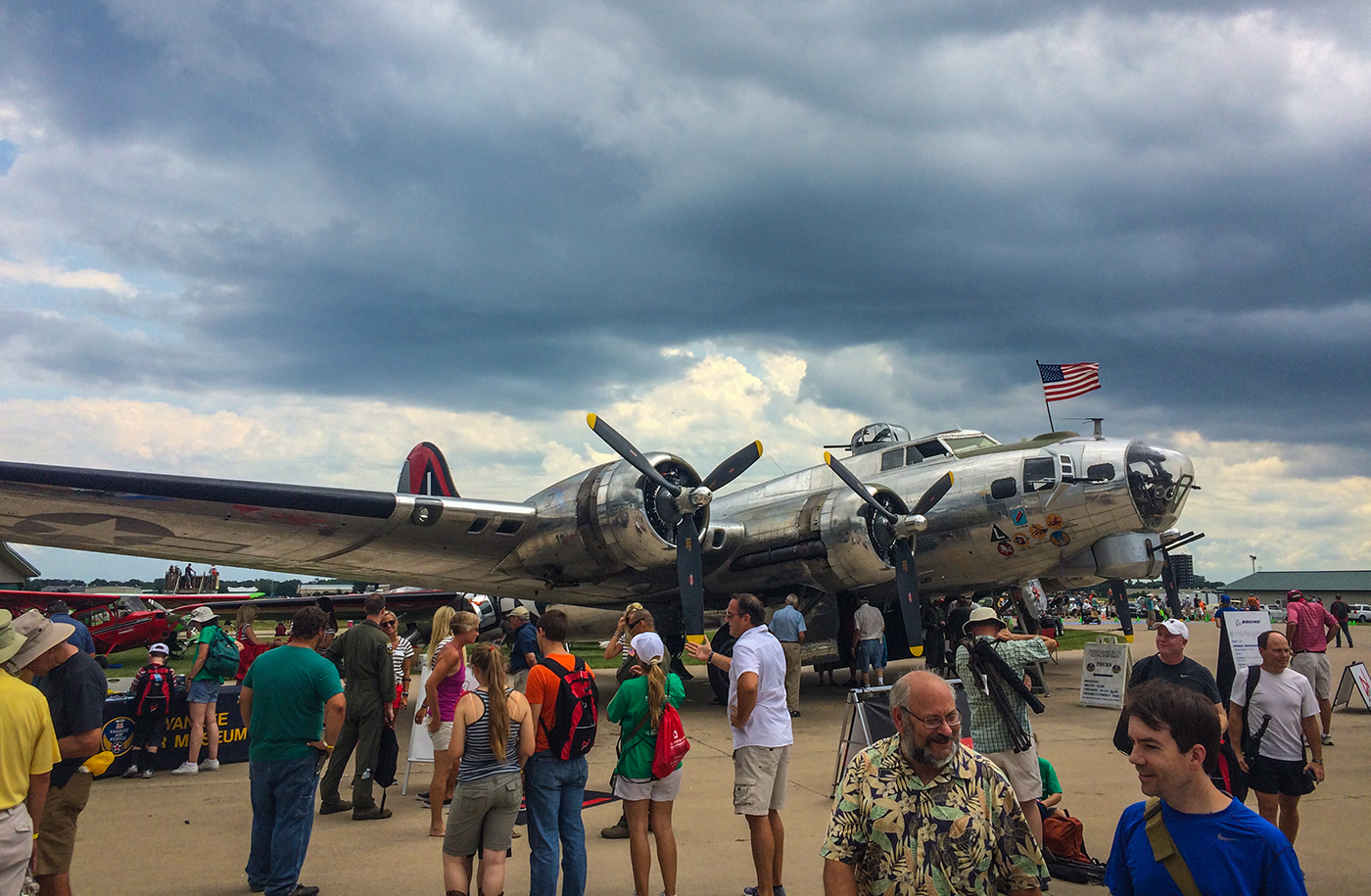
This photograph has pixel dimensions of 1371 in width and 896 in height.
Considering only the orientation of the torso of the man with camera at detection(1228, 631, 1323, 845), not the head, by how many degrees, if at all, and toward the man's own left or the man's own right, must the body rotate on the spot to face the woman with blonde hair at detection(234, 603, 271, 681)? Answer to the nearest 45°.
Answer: approximately 90° to the man's own right

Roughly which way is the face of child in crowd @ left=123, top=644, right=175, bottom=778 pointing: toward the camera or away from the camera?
away from the camera

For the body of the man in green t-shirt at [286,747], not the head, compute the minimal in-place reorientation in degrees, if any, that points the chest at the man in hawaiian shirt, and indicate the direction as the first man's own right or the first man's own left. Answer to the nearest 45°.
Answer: approximately 90° to the first man's own right

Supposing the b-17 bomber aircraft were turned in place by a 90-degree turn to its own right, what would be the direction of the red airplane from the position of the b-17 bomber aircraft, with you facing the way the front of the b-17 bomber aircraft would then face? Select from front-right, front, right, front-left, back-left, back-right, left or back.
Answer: right

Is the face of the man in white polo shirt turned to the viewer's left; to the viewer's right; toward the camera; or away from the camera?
to the viewer's left

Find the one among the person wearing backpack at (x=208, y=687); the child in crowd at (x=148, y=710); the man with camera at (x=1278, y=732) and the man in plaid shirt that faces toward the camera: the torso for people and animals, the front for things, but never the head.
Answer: the man with camera
